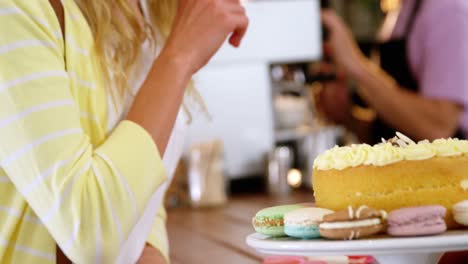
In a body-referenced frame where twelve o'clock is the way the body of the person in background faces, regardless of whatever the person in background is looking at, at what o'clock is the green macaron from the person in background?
The green macaron is roughly at 9 o'clock from the person in background.

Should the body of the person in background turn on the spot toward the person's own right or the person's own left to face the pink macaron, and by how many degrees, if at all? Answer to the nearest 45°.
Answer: approximately 90° to the person's own left

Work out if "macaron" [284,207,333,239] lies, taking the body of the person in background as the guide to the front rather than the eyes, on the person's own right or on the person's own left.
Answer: on the person's own left

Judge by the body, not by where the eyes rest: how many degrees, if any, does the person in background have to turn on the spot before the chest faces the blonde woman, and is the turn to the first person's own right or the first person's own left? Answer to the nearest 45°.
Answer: approximately 90° to the first person's own left

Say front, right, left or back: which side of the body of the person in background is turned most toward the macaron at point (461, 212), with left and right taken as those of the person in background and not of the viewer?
left

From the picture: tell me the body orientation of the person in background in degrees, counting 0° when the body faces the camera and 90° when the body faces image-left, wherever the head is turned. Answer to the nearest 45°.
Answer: approximately 90°
